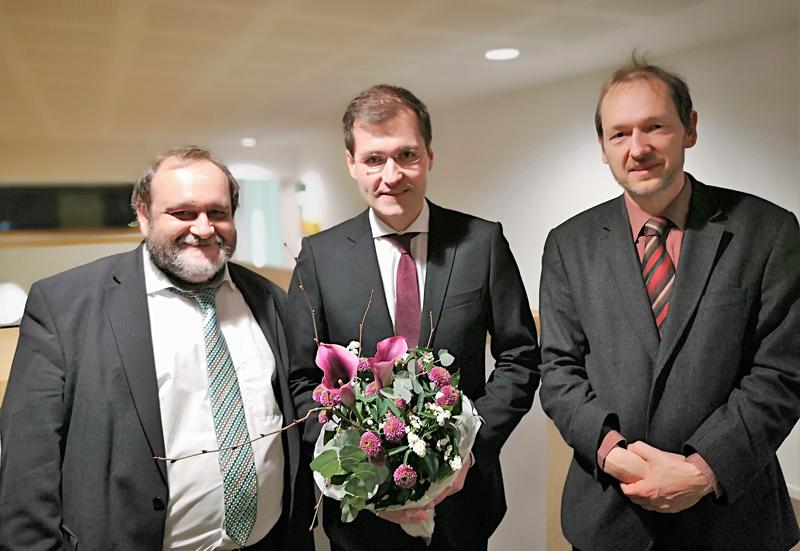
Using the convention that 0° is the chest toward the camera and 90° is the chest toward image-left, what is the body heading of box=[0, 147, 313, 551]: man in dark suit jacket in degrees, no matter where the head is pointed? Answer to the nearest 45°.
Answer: approximately 315°

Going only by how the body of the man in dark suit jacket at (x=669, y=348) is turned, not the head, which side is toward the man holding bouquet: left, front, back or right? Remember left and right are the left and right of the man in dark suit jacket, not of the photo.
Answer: right

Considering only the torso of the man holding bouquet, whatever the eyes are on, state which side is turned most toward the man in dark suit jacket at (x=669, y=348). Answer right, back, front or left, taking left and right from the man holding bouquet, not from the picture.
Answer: left

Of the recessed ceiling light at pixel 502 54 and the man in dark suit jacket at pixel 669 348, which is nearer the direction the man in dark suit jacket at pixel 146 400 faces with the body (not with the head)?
the man in dark suit jacket
